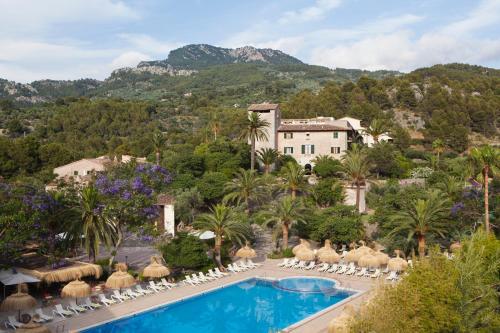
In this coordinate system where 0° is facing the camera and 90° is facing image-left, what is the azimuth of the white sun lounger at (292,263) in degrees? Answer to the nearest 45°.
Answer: approximately 45°

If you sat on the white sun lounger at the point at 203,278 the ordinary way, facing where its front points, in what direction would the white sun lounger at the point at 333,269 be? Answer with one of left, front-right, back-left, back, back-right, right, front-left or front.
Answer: front-left

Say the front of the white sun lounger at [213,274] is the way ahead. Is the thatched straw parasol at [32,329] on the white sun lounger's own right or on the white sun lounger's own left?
on the white sun lounger's own right

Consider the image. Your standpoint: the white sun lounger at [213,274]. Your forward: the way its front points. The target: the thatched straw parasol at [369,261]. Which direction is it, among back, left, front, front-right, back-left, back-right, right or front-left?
front-left

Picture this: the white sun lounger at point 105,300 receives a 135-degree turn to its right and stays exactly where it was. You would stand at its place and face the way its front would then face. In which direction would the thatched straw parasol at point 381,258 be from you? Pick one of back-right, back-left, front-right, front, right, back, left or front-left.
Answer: back

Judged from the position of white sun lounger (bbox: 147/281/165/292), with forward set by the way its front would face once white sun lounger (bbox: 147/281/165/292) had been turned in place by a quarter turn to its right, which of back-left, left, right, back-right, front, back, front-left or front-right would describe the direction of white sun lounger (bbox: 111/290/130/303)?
front

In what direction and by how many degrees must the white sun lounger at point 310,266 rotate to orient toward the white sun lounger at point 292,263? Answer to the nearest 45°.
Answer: approximately 45° to its right

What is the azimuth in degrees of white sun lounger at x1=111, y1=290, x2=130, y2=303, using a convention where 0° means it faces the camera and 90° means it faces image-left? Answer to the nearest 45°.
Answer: approximately 315°

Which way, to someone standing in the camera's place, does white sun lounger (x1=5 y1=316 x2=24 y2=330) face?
facing the viewer and to the right of the viewer

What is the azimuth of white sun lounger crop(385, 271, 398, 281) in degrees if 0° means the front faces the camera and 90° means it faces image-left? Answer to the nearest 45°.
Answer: approximately 45°

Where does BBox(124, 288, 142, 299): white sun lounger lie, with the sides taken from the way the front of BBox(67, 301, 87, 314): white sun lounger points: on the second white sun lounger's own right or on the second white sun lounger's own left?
on the second white sun lounger's own left

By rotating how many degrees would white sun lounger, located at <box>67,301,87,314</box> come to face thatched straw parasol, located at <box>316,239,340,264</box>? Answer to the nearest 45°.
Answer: approximately 45° to its left
